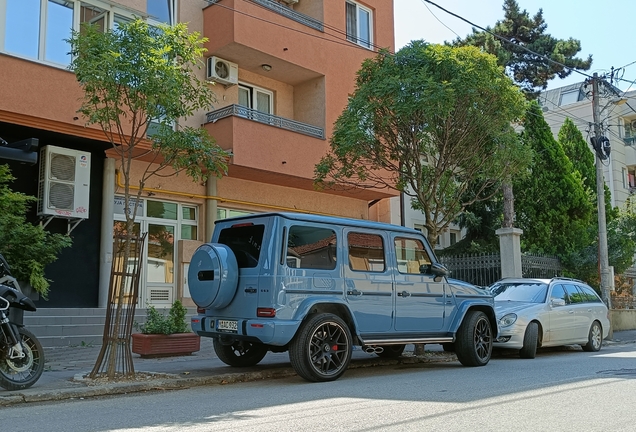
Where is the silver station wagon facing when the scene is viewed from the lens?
facing the viewer and to the left of the viewer

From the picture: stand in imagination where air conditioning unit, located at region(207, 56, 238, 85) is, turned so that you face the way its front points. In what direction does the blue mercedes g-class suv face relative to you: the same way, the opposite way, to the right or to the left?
to the left

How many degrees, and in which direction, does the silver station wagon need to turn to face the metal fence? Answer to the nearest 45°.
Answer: approximately 135° to its right

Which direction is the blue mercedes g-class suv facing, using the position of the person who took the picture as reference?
facing away from the viewer and to the right of the viewer

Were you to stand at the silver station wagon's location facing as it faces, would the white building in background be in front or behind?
behind

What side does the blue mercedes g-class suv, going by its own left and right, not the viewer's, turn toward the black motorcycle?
back

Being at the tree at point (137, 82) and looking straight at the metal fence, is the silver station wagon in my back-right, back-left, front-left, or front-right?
front-right

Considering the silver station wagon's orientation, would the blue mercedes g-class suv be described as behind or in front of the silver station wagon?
in front

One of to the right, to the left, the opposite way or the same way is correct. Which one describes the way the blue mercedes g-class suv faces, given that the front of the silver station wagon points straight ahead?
the opposite way

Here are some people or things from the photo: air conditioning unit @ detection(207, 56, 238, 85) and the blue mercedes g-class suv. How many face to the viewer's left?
0

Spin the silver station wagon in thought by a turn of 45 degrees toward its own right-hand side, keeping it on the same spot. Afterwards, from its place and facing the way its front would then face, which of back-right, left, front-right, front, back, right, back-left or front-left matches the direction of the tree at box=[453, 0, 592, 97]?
right

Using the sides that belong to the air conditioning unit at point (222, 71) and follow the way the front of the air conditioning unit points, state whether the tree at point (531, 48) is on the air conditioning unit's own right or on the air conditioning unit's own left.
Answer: on the air conditioning unit's own left

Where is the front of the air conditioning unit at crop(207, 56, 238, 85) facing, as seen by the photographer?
facing the viewer and to the right of the viewer

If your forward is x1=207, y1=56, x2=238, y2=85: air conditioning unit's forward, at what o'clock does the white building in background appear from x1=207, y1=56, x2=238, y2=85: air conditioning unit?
The white building in background is roughly at 9 o'clock from the air conditioning unit.

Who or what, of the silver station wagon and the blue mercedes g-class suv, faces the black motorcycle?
the silver station wagon
